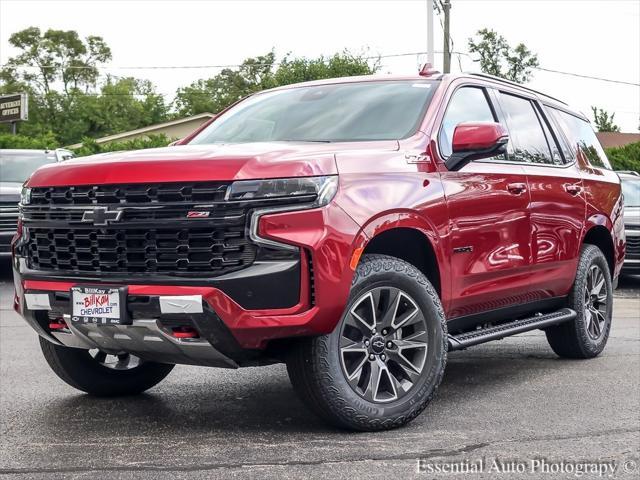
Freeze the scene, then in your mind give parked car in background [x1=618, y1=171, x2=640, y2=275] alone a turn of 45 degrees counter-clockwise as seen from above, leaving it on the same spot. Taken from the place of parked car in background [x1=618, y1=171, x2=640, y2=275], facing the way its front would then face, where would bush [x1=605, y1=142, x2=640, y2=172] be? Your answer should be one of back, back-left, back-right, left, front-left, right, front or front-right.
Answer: back-left

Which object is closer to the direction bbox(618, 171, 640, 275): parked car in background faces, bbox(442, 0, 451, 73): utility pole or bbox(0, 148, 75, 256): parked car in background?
the parked car in background

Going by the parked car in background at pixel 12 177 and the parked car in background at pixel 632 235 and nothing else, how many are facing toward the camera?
2

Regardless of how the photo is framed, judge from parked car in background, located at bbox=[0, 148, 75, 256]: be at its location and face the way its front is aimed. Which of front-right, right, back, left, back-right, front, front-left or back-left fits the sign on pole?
back

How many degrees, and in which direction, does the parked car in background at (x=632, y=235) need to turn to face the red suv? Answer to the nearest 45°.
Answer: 0° — it already faces it

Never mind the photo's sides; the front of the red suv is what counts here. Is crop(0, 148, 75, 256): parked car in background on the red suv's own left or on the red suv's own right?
on the red suv's own right

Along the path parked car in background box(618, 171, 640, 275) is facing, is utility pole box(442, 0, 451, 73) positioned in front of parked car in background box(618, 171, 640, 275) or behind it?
behind

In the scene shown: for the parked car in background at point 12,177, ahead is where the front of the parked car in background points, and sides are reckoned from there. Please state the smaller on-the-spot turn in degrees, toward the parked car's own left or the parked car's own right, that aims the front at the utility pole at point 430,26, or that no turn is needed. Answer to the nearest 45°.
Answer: approximately 135° to the parked car's own left

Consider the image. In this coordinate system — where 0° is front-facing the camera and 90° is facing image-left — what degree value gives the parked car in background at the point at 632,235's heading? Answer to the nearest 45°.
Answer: approximately 0°

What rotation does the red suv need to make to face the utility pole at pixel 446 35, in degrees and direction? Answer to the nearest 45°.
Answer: approximately 135° to its right

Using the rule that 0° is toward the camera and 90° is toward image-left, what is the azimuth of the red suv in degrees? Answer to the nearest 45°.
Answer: approximately 45°
